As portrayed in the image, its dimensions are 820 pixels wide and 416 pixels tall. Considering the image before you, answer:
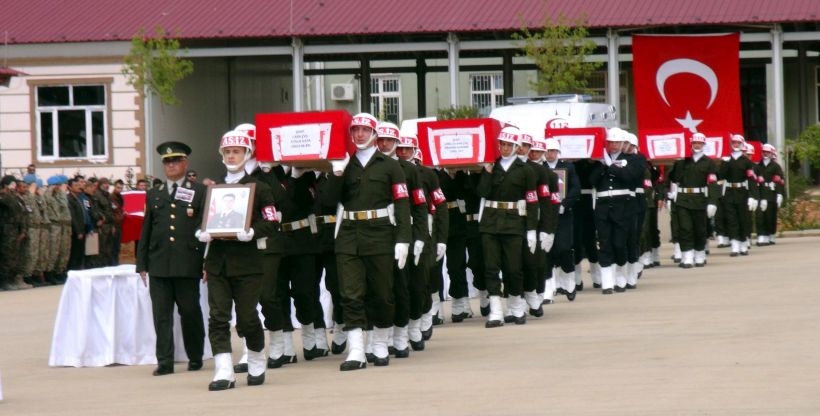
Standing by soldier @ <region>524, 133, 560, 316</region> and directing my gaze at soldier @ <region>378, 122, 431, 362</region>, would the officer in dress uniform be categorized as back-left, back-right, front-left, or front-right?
front-right

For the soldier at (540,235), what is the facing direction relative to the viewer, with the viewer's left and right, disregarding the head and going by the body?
facing the viewer and to the left of the viewer

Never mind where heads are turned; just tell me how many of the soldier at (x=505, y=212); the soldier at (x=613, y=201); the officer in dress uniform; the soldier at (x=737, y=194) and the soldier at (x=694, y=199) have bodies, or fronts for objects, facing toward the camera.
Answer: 5

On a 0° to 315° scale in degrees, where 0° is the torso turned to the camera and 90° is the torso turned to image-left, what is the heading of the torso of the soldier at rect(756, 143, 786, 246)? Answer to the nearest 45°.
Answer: approximately 45°

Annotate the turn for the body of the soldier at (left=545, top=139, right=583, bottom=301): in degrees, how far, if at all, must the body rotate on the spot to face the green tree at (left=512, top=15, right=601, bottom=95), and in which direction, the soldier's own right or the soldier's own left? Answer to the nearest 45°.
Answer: approximately 135° to the soldier's own right

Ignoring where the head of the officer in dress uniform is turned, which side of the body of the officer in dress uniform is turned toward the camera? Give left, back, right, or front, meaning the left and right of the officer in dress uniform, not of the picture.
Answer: front

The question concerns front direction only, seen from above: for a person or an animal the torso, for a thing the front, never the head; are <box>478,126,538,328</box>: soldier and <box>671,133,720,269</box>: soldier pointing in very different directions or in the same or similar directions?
same or similar directions

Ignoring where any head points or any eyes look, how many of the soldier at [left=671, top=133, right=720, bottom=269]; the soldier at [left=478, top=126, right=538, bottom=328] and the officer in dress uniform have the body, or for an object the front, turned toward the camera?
3

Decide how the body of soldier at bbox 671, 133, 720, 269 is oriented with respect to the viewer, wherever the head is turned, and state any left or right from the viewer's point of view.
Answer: facing the viewer

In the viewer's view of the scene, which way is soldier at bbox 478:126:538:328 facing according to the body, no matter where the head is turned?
toward the camera

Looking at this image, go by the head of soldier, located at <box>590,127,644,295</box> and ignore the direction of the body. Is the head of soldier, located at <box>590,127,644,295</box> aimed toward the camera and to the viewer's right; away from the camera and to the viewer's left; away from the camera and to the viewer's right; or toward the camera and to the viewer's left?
toward the camera and to the viewer's left
